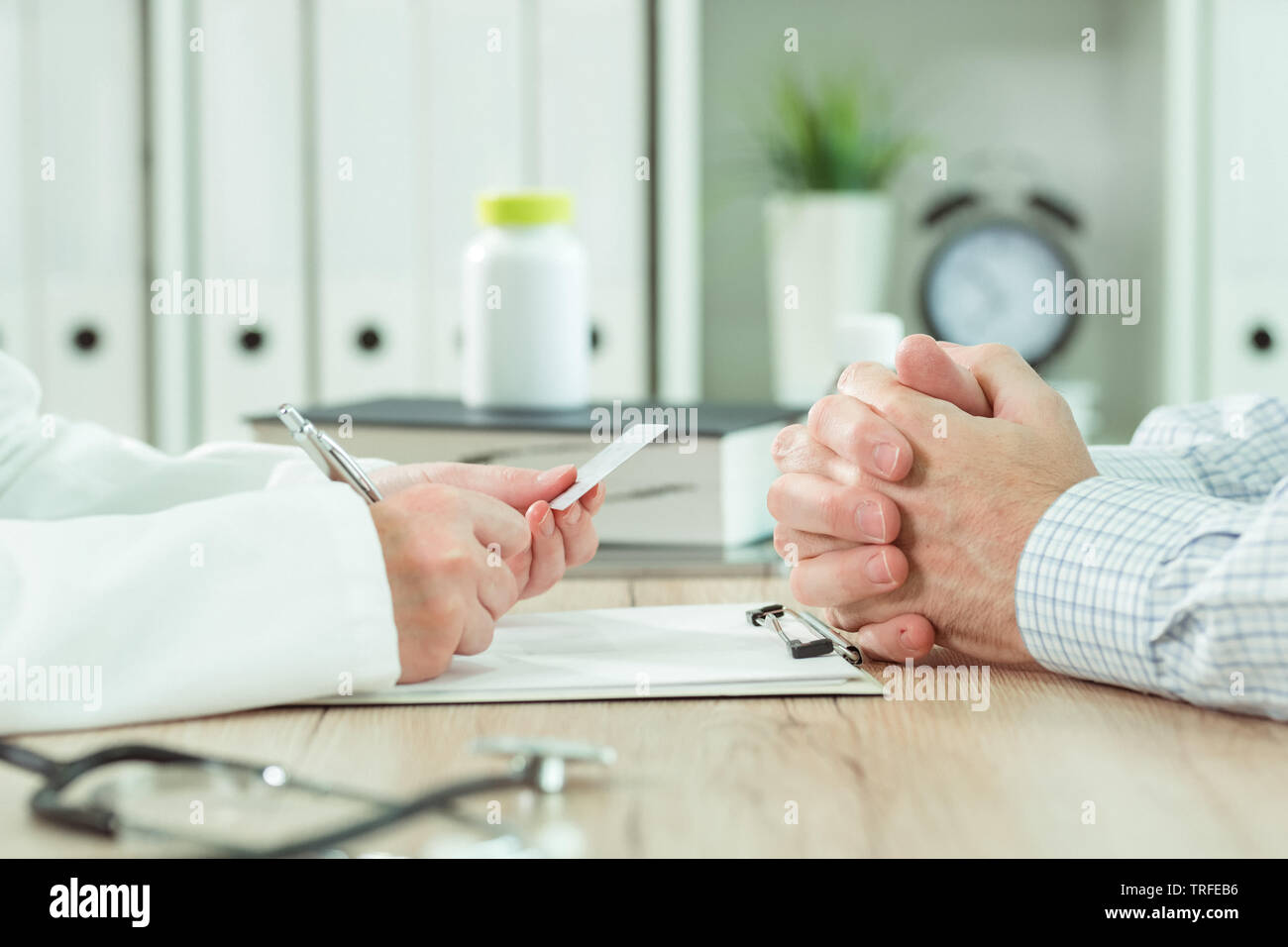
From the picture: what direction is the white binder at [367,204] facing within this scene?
toward the camera

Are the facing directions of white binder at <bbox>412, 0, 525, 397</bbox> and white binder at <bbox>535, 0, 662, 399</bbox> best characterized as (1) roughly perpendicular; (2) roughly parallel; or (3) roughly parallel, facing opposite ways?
roughly parallel

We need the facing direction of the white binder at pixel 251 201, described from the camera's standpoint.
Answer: facing the viewer

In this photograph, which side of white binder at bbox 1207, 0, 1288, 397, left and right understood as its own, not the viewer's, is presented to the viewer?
front

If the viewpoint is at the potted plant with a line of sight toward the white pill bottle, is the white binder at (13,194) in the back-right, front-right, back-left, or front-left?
front-right

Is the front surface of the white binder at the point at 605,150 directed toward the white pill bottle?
yes

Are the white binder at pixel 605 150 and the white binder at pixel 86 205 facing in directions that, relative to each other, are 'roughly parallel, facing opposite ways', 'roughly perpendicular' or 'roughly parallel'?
roughly parallel
